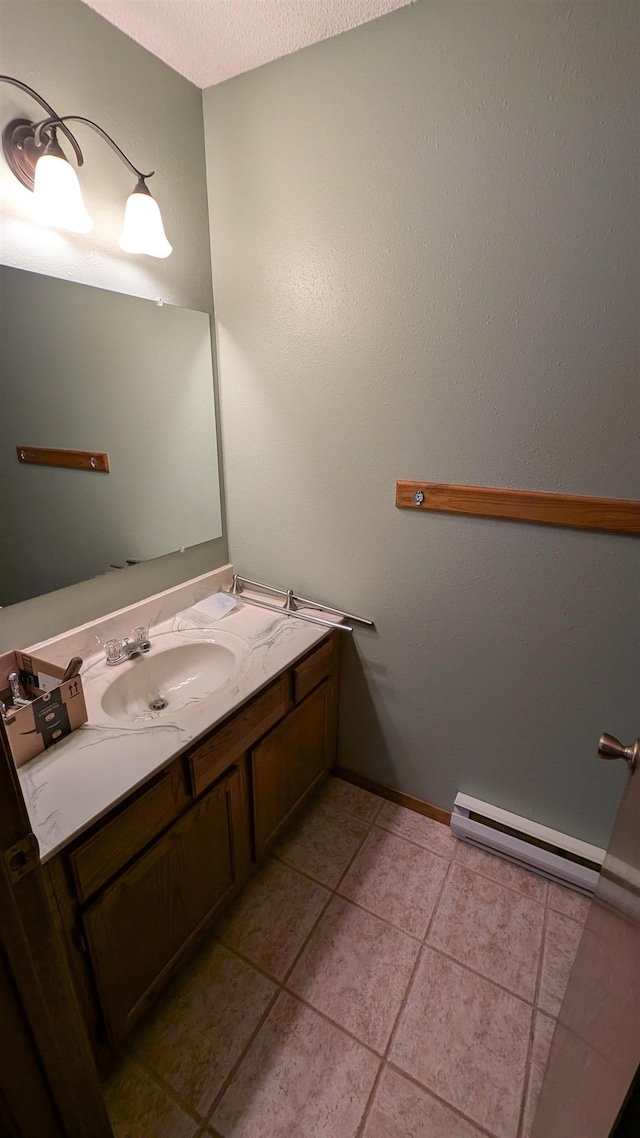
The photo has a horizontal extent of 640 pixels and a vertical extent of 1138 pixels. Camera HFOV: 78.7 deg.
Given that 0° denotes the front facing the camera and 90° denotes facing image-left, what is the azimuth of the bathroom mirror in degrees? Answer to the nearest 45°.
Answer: approximately 315°

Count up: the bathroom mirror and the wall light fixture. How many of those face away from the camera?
0

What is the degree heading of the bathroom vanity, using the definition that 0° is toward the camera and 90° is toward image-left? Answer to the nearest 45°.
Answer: approximately 315°

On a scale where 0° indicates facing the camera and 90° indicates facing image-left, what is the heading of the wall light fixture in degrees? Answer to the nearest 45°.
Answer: approximately 315°
